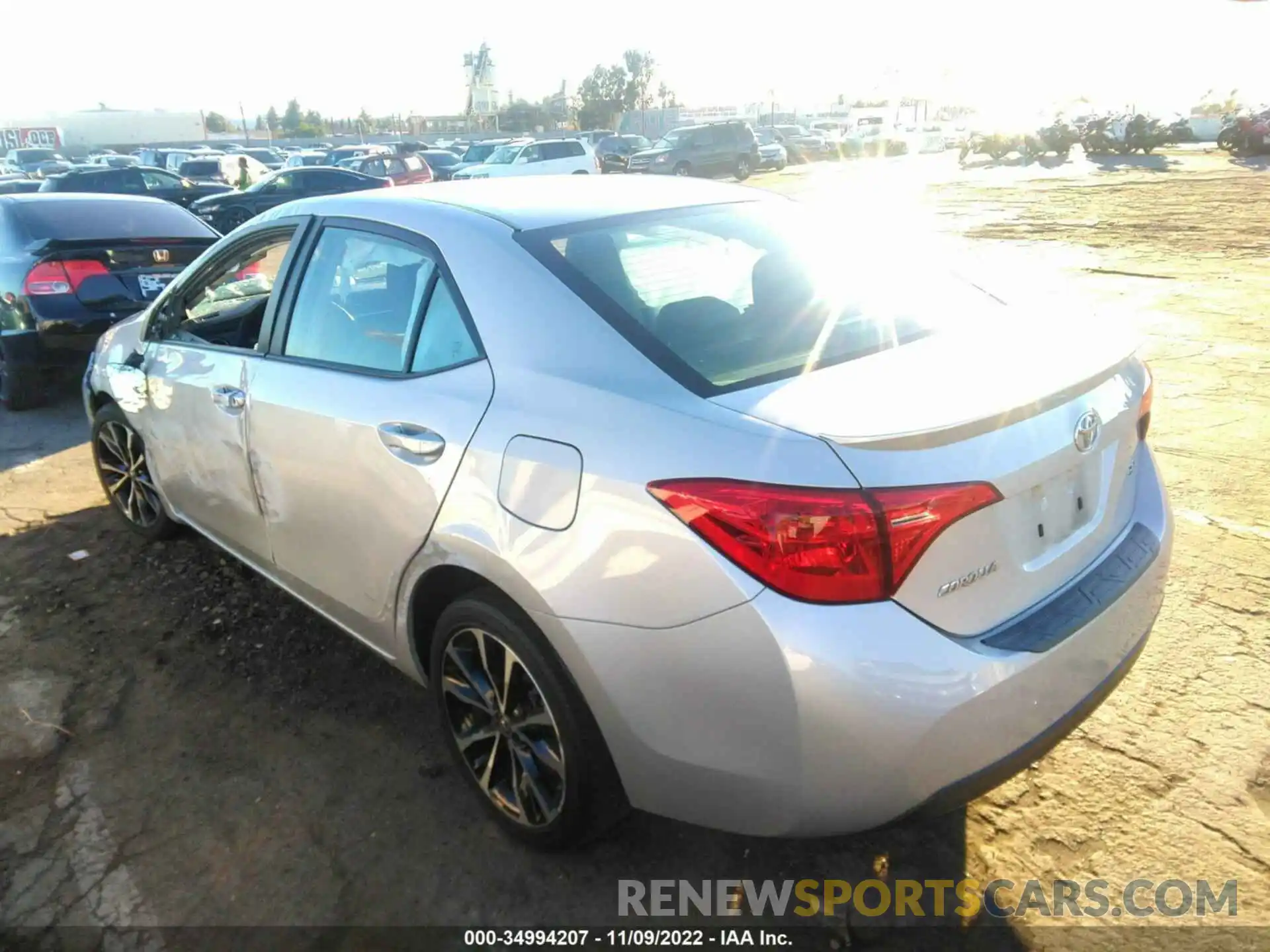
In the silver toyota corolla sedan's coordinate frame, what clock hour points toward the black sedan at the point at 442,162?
The black sedan is roughly at 1 o'clock from the silver toyota corolla sedan.

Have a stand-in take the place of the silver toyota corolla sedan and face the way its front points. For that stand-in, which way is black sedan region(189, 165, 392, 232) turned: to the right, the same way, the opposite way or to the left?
to the left

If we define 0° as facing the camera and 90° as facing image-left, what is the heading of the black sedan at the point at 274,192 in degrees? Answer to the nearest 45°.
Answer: approximately 45°

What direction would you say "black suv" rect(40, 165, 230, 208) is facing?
to the viewer's right

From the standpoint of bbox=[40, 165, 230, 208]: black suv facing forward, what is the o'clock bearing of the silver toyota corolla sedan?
The silver toyota corolla sedan is roughly at 3 o'clock from the black suv.

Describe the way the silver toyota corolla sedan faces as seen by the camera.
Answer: facing away from the viewer and to the left of the viewer

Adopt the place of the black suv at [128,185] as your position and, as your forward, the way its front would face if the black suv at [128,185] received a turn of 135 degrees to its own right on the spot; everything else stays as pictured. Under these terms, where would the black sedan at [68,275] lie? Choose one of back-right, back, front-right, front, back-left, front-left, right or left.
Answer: front-left

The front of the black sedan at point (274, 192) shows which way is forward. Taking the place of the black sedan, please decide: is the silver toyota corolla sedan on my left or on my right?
on my left

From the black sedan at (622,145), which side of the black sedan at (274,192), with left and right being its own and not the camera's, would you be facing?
back
